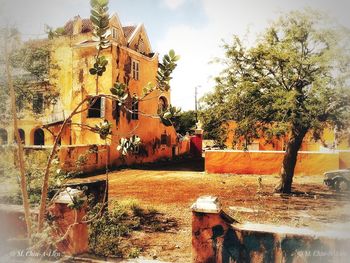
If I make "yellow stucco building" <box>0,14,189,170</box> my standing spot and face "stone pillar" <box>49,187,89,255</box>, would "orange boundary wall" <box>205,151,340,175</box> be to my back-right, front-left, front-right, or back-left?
front-left

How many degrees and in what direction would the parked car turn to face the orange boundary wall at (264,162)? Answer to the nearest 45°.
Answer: approximately 90° to its right

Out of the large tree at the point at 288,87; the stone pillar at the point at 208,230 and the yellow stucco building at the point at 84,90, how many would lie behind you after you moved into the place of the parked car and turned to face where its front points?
0

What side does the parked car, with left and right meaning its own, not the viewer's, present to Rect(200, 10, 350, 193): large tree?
front

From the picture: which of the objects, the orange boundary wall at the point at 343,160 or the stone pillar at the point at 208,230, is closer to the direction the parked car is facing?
the stone pillar

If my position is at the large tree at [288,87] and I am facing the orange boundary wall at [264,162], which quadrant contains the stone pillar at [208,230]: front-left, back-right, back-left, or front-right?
back-left

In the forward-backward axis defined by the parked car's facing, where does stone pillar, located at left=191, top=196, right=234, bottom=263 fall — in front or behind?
in front

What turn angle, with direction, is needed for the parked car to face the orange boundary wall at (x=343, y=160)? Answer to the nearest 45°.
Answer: approximately 135° to its right

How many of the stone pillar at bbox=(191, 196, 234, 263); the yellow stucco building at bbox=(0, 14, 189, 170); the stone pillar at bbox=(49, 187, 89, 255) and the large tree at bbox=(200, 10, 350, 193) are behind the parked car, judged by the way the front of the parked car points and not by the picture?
0

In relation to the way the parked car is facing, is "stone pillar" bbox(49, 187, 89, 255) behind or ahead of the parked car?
ahead

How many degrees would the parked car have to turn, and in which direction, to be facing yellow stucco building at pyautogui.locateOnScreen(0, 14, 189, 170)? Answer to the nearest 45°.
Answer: approximately 45° to its right

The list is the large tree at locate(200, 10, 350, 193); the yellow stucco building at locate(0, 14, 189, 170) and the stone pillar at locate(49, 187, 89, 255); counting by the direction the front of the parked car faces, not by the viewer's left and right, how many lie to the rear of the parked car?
0

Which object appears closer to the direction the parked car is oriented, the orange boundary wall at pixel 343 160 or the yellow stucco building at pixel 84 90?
the yellow stucco building

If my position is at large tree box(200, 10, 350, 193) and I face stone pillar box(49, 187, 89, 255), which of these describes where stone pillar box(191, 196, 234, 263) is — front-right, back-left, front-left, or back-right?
front-left

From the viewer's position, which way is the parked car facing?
facing the viewer and to the left of the viewer
